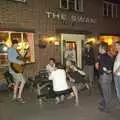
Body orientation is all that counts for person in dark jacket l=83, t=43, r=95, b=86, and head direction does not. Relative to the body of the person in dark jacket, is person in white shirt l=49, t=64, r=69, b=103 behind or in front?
in front

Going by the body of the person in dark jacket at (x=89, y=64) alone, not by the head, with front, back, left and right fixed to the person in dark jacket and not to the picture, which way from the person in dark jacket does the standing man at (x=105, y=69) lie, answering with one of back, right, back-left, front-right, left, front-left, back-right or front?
front

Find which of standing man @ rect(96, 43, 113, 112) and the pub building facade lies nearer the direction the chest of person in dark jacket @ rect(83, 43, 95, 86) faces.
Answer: the standing man

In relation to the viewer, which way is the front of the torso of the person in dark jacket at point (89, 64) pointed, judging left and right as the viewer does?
facing the viewer

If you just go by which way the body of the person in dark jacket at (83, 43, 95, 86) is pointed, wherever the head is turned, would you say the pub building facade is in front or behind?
behind

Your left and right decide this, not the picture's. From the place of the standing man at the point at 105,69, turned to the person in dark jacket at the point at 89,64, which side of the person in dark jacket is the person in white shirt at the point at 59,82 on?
left
